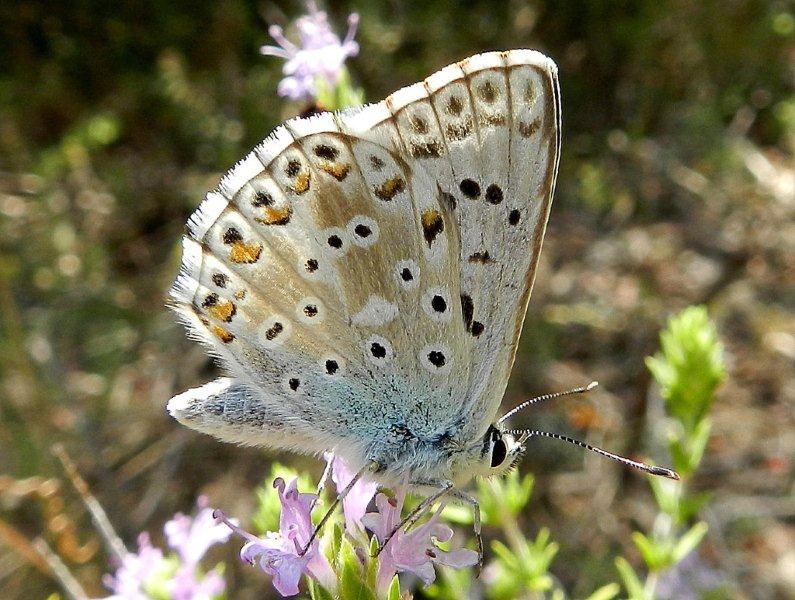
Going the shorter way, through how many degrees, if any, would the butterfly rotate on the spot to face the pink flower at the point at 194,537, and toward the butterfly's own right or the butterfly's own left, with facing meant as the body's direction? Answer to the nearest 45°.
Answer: approximately 180°

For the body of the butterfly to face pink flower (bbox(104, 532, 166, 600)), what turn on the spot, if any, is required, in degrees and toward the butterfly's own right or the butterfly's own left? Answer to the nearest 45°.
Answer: approximately 180°

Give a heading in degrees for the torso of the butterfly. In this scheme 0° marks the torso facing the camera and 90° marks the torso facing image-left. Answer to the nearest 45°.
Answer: approximately 270°
